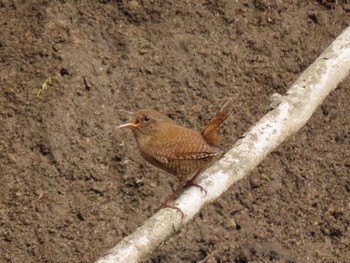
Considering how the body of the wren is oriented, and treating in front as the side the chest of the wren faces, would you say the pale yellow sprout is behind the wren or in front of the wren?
in front

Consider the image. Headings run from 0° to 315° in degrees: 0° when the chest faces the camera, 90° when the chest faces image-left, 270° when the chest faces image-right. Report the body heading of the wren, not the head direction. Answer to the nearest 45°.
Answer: approximately 90°
